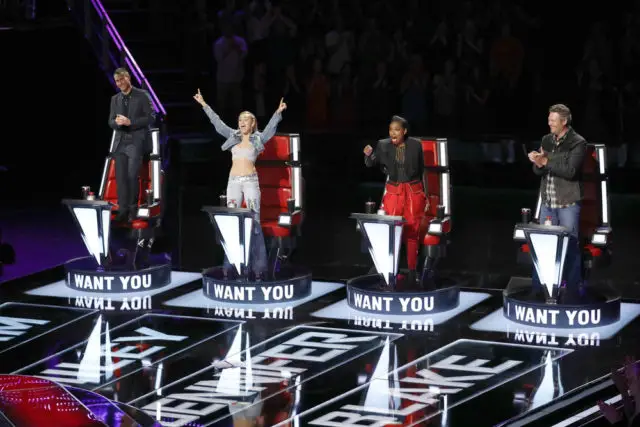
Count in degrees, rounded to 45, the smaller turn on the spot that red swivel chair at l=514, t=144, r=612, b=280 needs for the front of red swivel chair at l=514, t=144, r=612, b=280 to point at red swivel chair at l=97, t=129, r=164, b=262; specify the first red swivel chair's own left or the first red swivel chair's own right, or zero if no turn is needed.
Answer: approximately 45° to the first red swivel chair's own right

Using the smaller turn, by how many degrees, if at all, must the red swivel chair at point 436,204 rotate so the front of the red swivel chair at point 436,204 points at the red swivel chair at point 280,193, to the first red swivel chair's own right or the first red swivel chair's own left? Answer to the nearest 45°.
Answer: approximately 45° to the first red swivel chair's own right

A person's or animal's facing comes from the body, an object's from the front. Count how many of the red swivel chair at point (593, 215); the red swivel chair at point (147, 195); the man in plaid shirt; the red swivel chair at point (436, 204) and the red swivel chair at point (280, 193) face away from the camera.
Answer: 0

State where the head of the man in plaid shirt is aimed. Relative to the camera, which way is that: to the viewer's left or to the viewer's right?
to the viewer's left

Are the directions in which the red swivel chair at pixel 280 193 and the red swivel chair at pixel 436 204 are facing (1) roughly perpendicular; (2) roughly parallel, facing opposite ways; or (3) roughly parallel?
roughly parallel

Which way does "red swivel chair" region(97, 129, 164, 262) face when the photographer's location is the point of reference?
facing the viewer and to the left of the viewer

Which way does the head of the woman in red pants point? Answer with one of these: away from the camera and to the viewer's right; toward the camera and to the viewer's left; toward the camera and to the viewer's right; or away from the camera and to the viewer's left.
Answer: toward the camera and to the viewer's left

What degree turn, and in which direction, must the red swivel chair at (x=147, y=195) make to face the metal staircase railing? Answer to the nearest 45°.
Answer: approximately 135° to its right

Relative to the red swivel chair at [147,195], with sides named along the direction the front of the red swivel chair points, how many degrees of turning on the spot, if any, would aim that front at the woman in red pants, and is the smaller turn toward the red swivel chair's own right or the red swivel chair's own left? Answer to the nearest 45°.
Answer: approximately 90° to the red swivel chair's own left

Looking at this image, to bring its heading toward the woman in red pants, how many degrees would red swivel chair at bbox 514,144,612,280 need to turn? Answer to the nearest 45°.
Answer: approximately 45° to its right

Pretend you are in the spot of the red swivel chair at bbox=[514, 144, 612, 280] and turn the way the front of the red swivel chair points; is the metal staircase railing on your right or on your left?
on your right

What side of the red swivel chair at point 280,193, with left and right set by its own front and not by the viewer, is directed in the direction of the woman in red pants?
left

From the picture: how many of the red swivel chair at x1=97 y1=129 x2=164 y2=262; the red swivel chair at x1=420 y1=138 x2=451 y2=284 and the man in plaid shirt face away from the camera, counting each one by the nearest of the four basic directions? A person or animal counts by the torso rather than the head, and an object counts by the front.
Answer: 0

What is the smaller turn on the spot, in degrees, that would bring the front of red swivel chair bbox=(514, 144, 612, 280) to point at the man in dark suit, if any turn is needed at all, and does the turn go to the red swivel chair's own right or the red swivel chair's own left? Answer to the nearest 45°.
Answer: approximately 45° to the red swivel chair's own right

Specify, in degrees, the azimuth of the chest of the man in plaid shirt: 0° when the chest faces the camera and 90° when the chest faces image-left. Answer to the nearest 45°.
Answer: approximately 45°
